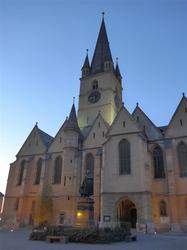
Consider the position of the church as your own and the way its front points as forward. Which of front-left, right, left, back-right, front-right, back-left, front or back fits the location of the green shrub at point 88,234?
front

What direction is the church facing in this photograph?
toward the camera
